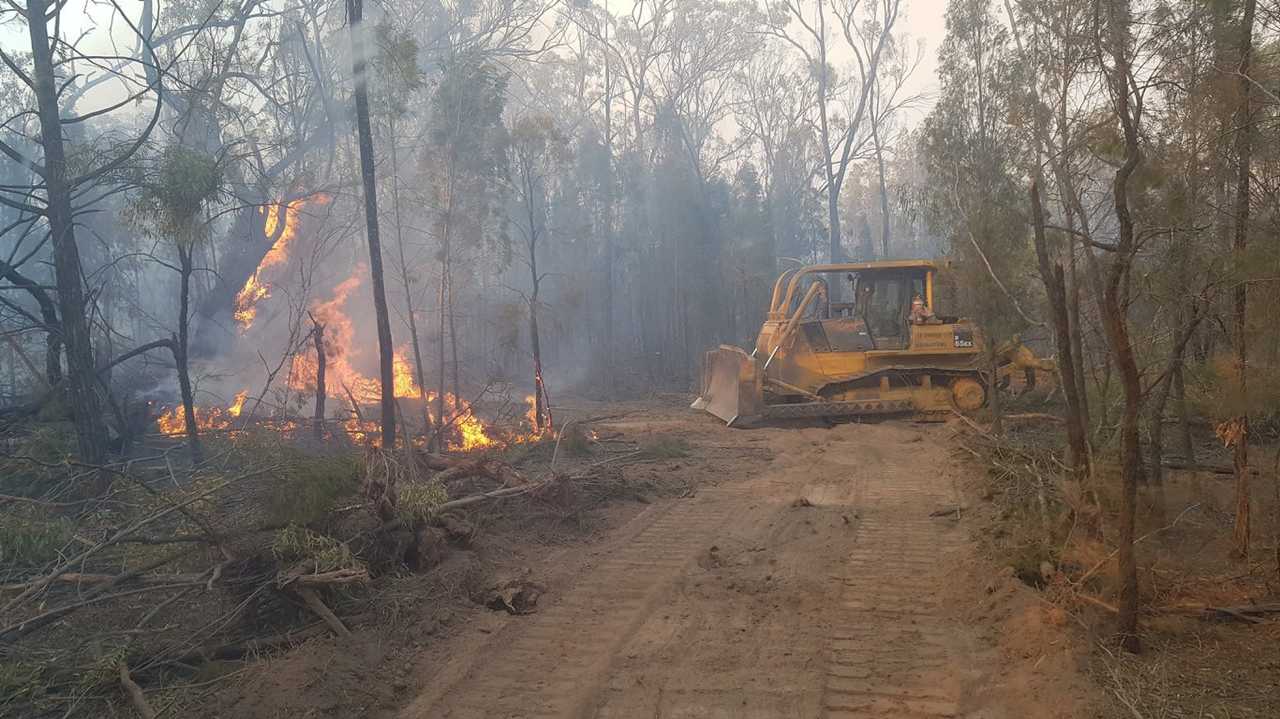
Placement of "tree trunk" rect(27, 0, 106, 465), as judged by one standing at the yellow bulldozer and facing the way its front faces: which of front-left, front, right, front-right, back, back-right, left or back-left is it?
front-left

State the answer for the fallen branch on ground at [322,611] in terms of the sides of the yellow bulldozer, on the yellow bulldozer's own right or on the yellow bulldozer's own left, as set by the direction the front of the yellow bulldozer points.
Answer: on the yellow bulldozer's own left

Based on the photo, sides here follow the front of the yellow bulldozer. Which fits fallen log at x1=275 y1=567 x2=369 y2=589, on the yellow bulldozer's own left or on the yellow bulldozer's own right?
on the yellow bulldozer's own left

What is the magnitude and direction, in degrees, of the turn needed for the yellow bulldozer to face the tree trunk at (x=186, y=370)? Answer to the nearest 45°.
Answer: approximately 45° to its left

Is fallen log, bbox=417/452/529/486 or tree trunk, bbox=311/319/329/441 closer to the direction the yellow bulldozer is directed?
the tree trunk

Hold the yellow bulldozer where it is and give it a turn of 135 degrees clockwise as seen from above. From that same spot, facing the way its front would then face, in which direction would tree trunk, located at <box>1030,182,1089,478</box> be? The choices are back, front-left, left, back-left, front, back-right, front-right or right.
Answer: back-right

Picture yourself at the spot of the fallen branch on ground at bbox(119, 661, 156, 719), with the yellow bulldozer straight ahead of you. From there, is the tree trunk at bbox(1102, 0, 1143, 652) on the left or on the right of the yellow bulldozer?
right

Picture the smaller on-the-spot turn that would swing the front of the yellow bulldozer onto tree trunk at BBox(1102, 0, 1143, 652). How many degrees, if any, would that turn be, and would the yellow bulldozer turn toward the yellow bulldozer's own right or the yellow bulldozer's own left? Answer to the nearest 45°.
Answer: approximately 90° to the yellow bulldozer's own left

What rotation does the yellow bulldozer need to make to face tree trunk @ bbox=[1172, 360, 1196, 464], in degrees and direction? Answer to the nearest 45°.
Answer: approximately 90° to its left

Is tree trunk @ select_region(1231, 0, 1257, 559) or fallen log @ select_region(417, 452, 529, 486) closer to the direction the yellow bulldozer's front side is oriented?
the fallen log

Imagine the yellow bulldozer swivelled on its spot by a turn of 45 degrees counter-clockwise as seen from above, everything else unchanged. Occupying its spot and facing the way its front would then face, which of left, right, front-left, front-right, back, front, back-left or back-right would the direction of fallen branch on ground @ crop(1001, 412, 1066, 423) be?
left

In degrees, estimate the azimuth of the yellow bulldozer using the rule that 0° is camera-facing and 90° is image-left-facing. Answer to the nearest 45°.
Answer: approximately 90°

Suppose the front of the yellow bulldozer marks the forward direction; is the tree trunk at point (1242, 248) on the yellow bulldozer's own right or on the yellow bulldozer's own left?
on the yellow bulldozer's own left

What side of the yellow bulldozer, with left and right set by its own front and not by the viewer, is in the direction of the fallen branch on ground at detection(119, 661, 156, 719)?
left

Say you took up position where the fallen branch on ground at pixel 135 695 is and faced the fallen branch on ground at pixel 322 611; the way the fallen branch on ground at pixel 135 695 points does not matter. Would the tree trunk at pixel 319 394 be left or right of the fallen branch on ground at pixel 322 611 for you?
left

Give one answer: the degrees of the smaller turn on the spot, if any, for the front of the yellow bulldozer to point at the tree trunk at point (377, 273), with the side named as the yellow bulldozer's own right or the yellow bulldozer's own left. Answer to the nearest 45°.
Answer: approximately 45° to the yellow bulldozer's own left

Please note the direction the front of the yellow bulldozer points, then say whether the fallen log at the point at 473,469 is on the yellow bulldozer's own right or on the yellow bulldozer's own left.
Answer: on the yellow bulldozer's own left
